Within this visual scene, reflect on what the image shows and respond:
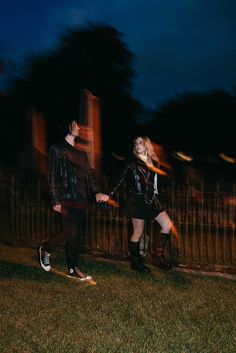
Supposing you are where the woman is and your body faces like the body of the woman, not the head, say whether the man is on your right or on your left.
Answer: on your right
